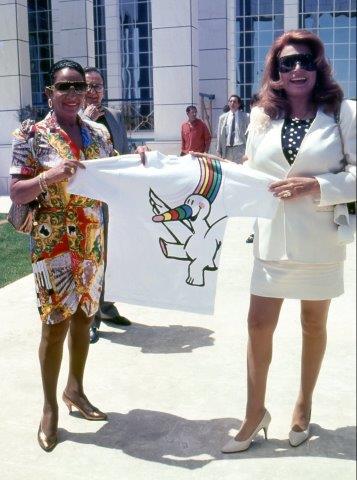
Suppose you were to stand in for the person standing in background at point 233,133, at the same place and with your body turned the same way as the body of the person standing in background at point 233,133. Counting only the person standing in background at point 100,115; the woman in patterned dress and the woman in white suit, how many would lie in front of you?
3

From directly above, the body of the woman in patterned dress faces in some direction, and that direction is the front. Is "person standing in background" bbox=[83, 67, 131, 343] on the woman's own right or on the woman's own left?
on the woman's own left

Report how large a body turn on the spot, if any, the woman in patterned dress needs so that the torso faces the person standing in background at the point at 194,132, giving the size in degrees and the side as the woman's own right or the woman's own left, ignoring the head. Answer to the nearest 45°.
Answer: approximately 135° to the woman's own left

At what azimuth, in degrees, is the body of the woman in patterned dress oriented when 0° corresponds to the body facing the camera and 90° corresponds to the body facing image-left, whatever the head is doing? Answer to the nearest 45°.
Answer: approximately 315°

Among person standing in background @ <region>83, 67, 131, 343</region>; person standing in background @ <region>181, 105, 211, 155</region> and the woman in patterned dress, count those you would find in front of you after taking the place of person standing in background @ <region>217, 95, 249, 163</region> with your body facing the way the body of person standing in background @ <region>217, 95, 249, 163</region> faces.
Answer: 2

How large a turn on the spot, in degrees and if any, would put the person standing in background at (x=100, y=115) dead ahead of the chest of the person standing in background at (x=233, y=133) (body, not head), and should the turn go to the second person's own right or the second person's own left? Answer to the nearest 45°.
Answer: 0° — they already face them

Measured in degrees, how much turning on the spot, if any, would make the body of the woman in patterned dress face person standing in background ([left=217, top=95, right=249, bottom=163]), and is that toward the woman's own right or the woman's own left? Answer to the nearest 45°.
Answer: approximately 135° to the woman's own left

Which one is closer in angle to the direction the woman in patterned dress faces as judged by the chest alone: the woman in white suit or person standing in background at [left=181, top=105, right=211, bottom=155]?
the woman in white suit

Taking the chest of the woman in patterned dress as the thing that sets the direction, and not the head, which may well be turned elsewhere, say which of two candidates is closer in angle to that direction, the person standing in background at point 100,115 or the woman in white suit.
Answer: the woman in white suit

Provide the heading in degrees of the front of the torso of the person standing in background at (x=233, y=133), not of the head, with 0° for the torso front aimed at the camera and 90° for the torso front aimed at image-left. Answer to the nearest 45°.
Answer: approximately 0°

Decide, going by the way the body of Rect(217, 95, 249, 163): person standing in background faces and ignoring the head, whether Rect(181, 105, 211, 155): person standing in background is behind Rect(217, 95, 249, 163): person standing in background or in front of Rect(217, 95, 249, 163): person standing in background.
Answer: behind

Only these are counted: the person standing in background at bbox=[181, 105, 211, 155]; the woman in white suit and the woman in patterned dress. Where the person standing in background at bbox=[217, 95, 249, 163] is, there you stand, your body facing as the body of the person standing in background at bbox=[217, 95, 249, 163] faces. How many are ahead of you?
2
